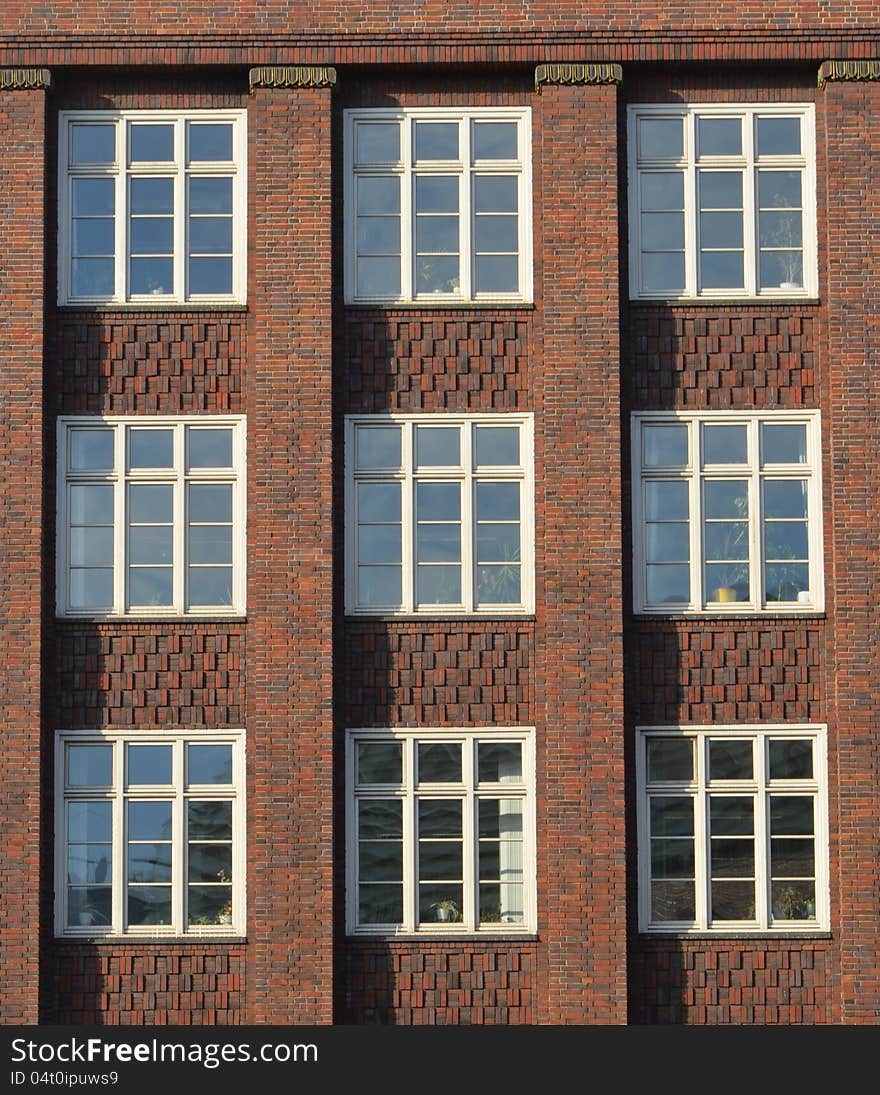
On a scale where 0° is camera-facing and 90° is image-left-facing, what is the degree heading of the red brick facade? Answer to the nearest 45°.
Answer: approximately 0°
